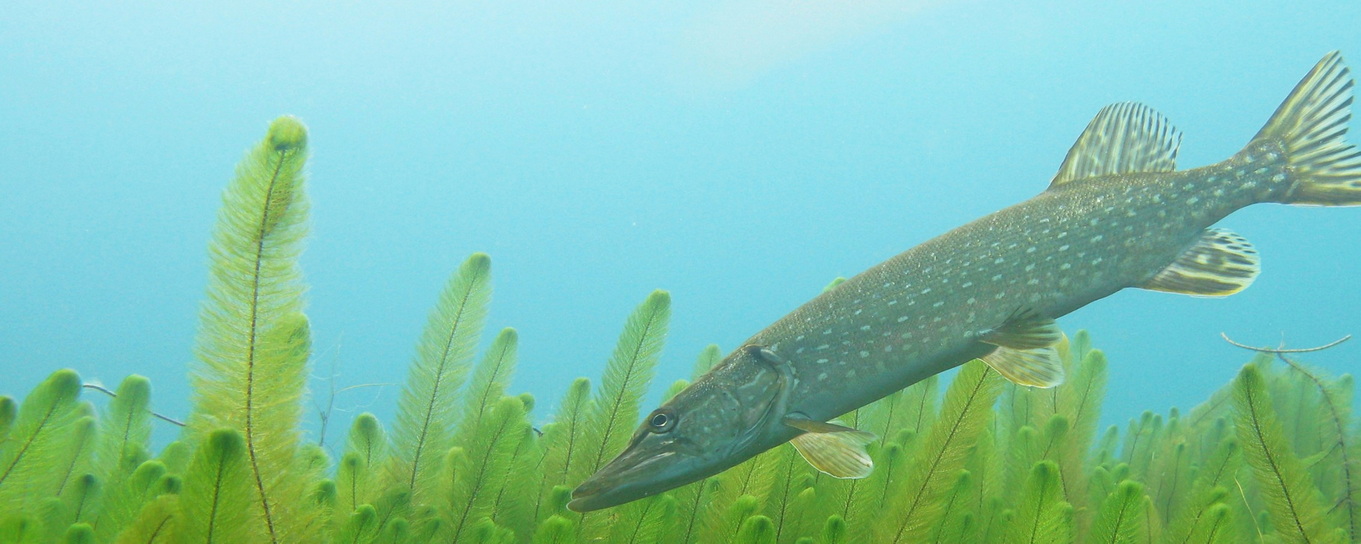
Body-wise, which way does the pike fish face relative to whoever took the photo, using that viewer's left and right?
facing to the left of the viewer
